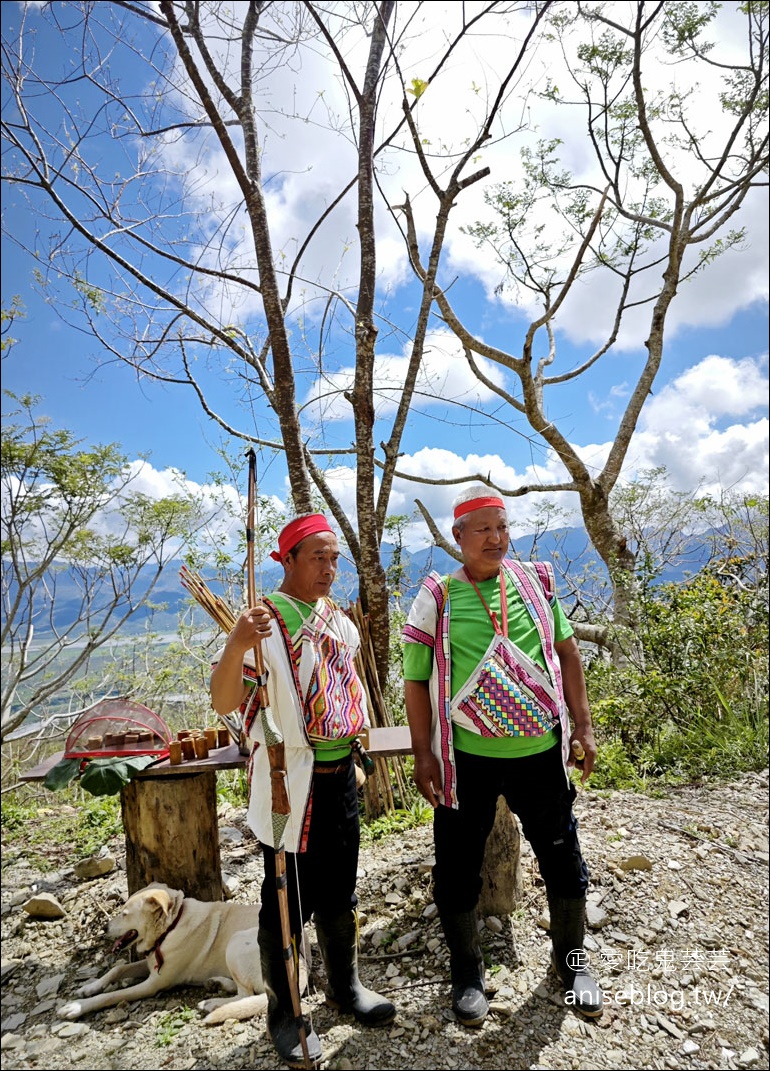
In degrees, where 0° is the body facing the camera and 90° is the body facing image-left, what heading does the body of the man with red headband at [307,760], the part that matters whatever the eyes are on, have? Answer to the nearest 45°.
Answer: approximately 315°

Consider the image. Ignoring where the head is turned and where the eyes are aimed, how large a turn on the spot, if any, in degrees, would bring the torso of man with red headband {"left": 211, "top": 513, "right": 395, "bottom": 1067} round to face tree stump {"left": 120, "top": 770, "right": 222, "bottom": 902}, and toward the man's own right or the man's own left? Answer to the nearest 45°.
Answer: approximately 180°

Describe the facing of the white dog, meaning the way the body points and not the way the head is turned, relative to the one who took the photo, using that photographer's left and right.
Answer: facing to the left of the viewer

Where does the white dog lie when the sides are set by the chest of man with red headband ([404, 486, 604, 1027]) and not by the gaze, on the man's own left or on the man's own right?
on the man's own right

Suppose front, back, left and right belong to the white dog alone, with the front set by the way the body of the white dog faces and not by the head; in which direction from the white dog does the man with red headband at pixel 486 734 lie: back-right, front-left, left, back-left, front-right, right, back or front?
back-left

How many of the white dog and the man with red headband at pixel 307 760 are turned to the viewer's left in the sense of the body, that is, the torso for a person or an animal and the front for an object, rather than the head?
1

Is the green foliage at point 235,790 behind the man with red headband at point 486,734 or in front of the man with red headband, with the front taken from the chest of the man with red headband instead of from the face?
behind

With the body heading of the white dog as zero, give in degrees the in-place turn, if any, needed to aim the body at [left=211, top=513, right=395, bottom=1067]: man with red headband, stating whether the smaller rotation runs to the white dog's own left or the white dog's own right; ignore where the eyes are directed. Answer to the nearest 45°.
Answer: approximately 135° to the white dog's own left

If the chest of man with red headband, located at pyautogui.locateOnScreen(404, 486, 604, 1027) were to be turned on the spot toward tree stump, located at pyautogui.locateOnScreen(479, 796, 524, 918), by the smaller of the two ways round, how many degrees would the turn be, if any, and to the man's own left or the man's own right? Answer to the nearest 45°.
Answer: approximately 180°

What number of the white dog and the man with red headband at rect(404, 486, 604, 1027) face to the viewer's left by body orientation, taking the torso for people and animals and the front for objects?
1
